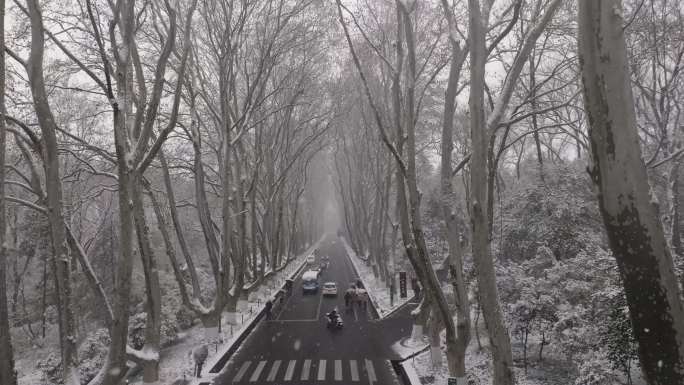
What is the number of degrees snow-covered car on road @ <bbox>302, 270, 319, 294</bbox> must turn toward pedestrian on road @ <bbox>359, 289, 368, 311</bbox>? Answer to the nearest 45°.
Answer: approximately 45° to its left

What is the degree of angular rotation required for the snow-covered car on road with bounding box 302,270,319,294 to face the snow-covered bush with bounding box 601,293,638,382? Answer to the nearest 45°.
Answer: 0° — it already faces it

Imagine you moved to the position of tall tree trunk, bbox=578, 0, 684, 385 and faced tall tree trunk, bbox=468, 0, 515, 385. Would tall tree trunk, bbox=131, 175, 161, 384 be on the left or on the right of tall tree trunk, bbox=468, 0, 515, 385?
left

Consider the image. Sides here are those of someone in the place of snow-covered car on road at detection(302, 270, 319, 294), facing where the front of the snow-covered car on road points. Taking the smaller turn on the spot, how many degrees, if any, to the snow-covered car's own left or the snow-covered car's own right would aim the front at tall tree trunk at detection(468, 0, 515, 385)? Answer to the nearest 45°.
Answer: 0° — it already faces it

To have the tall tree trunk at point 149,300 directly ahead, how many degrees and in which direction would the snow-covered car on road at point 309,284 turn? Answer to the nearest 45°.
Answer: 0° — it already faces it

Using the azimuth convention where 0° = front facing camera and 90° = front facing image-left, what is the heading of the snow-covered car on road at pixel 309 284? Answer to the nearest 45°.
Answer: approximately 0°

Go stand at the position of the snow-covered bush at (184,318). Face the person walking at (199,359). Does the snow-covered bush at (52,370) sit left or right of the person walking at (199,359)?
right

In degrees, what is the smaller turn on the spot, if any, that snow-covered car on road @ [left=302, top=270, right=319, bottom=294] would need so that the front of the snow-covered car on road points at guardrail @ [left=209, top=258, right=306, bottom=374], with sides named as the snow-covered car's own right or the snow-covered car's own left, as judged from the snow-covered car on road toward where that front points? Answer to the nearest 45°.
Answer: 0° — it already faces it

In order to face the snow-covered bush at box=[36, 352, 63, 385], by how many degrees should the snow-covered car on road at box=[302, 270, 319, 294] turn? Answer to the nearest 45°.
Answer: approximately 45° to its right
